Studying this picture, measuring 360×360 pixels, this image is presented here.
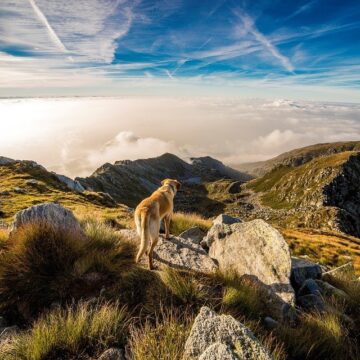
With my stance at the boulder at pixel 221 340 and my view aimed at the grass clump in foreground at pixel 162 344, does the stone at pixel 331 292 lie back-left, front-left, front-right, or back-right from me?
back-right

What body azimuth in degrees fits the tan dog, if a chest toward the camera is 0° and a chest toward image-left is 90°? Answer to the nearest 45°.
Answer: approximately 225°

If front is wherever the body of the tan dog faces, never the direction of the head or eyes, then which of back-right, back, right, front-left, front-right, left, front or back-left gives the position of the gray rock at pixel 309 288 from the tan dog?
front-right

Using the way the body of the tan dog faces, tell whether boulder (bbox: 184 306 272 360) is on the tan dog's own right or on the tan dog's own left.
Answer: on the tan dog's own right

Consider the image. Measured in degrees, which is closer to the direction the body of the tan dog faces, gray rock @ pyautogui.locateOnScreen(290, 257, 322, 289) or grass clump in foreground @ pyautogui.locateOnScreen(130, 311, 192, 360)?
the gray rock

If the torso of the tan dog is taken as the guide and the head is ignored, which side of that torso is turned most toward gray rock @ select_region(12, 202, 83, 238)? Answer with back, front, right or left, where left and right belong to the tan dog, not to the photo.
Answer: left

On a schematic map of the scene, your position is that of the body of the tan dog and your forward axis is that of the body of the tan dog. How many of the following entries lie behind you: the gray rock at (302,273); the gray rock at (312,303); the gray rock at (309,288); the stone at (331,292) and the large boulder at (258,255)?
0

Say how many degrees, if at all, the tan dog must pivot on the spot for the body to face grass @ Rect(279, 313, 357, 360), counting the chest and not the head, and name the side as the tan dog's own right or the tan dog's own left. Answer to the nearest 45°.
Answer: approximately 90° to the tan dog's own right

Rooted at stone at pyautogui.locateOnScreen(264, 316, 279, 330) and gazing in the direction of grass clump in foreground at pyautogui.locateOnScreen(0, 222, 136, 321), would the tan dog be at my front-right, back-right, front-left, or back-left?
front-right

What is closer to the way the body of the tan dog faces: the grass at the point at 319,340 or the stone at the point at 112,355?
the grass

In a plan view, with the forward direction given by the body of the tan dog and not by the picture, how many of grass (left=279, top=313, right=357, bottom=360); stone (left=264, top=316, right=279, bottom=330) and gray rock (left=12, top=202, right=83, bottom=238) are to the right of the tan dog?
2

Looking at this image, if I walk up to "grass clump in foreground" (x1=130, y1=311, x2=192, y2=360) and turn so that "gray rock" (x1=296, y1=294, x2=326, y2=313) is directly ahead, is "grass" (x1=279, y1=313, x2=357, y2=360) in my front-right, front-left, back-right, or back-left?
front-right

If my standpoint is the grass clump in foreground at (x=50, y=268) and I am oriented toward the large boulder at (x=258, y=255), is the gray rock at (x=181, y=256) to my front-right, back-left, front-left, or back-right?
front-left

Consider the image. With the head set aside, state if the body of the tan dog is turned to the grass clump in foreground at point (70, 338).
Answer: no

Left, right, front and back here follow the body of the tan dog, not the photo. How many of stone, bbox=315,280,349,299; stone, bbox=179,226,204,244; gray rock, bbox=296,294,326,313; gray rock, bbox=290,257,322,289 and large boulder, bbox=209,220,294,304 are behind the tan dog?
0

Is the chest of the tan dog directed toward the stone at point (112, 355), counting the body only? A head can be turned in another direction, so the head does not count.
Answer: no

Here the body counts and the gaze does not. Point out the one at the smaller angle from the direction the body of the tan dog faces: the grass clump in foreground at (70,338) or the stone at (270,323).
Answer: the stone

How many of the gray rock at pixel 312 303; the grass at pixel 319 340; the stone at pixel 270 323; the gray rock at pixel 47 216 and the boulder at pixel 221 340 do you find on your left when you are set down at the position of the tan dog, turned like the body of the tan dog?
1

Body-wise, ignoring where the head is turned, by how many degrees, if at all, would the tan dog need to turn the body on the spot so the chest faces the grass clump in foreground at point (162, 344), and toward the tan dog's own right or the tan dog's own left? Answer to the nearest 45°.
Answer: approximately 135° to the tan dog's own right

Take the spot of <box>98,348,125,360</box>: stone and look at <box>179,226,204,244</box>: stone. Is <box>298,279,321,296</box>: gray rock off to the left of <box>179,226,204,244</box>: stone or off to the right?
right
